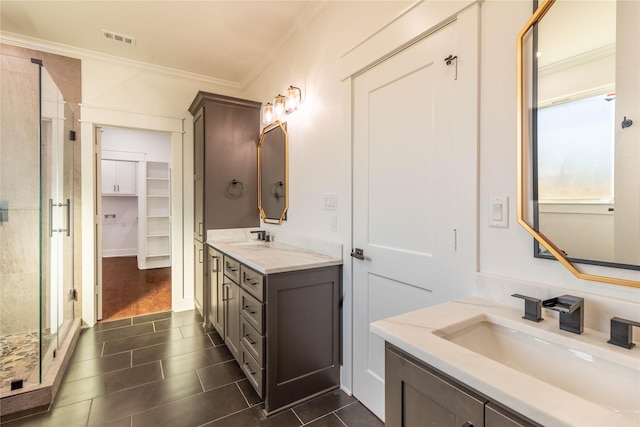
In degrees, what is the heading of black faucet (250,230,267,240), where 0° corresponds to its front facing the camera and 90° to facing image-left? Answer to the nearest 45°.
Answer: approximately 90°

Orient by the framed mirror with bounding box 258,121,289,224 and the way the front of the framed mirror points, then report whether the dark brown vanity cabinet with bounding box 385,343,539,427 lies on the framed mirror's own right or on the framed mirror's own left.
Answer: on the framed mirror's own left

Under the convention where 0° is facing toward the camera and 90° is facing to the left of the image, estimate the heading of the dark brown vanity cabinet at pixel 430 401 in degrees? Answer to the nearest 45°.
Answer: approximately 45°

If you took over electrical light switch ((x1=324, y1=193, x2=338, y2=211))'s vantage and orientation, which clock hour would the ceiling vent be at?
The ceiling vent is roughly at 2 o'clock from the electrical light switch.

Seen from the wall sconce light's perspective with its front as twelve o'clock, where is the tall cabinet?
The tall cabinet is roughly at 3 o'clock from the wall sconce light.

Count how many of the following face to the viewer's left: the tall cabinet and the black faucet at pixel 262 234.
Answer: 2

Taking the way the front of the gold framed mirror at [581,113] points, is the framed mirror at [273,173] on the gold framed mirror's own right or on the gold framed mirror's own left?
on the gold framed mirror's own right

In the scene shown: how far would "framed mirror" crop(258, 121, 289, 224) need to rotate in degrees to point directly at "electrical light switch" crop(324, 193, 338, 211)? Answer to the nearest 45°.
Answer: approximately 90° to its left
